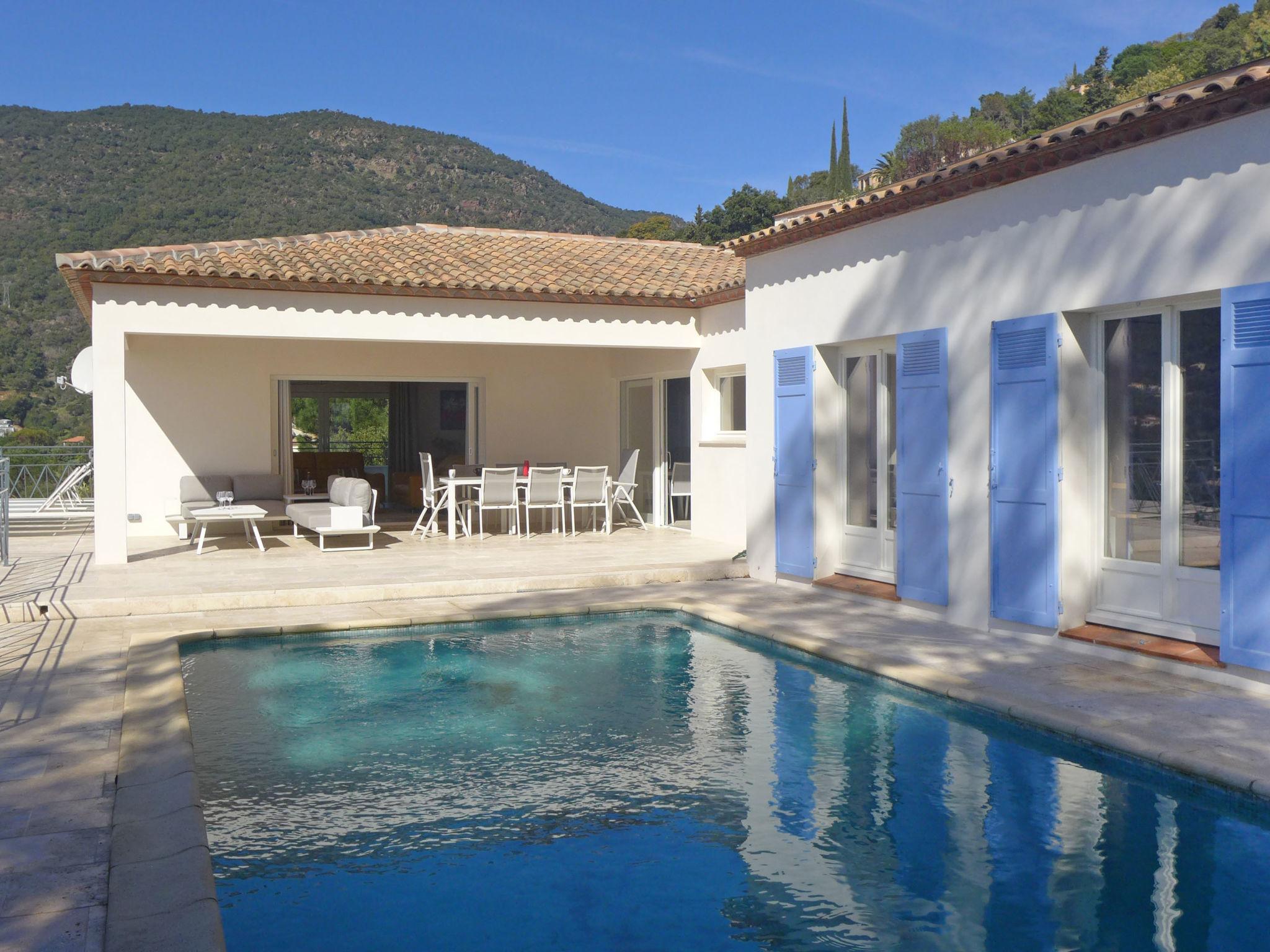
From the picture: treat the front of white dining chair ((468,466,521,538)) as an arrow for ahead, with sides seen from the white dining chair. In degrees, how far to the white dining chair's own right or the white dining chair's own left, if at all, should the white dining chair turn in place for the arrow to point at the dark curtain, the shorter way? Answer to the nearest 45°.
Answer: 0° — it already faces it

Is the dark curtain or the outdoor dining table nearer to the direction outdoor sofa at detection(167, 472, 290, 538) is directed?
the outdoor dining table

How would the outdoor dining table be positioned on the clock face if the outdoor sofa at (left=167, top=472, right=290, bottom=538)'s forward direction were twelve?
The outdoor dining table is roughly at 10 o'clock from the outdoor sofa.

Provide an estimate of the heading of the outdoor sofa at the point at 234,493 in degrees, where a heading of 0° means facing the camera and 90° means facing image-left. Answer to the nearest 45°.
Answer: approximately 0°

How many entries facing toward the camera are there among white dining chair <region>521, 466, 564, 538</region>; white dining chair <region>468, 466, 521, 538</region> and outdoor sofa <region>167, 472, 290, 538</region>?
1

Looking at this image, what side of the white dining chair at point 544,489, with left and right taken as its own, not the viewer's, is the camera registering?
back

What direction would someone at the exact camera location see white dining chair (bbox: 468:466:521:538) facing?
facing away from the viewer

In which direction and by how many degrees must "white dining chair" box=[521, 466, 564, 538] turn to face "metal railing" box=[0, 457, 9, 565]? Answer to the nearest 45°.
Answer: approximately 90° to its left

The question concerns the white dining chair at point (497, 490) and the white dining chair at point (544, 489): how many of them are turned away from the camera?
2

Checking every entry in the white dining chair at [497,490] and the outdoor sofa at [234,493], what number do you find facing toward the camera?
1

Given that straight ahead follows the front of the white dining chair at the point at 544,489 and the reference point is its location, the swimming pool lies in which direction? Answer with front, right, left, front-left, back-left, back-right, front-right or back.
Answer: back

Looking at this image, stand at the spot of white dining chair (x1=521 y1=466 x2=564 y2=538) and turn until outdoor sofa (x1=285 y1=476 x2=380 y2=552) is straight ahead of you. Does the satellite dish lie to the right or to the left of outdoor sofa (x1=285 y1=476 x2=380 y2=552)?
right

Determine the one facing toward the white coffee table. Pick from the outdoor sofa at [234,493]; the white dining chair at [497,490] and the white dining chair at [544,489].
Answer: the outdoor sofa

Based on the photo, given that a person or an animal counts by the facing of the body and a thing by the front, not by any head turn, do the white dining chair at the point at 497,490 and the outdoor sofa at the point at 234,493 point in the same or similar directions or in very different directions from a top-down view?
very different directions

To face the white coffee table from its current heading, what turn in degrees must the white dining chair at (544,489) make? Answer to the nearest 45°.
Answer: approximately 90° to its left

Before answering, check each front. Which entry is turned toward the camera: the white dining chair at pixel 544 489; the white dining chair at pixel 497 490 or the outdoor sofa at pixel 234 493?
the outdoor sofa

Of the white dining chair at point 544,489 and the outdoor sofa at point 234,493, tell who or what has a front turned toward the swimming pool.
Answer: the outdoor sofa
